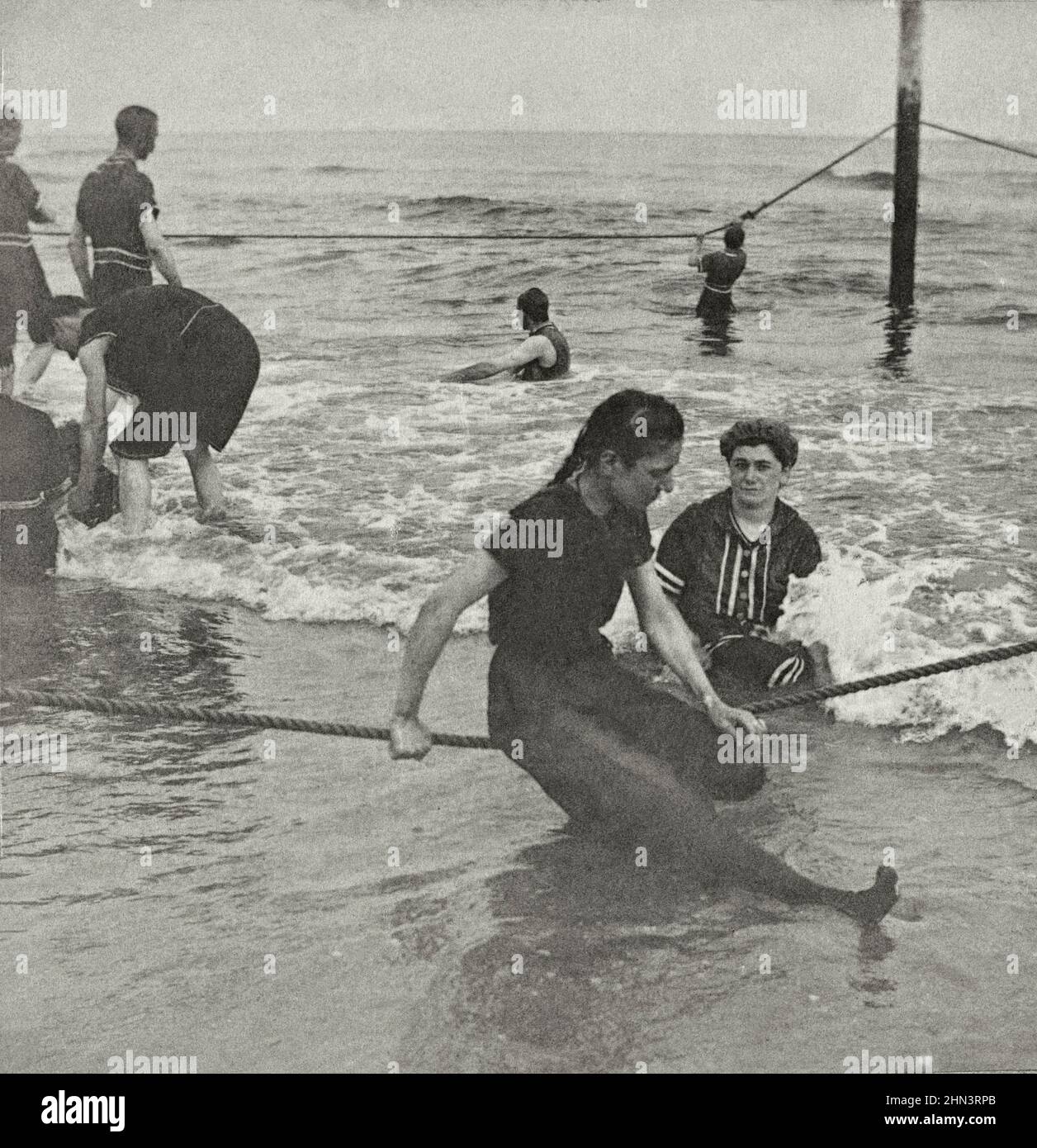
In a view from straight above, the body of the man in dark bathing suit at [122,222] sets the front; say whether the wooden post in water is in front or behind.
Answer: in front

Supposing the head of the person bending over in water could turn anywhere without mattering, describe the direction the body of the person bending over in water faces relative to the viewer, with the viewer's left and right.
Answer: facing to the left of the viewer

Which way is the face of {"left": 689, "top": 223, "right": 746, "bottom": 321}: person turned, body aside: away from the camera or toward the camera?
away from the camera

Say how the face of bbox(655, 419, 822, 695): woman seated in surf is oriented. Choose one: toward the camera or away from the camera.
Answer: toward the camera

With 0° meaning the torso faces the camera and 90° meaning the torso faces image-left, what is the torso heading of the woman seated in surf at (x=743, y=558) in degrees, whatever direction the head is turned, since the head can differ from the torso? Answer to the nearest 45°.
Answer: approximately 0°

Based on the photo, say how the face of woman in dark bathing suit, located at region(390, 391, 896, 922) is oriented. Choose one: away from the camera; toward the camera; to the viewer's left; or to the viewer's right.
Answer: to the viewer's right

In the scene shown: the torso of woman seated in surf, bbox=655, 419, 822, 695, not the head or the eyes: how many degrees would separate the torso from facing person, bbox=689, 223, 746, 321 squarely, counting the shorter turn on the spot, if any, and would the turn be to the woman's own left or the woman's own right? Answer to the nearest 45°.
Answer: approximately 180°

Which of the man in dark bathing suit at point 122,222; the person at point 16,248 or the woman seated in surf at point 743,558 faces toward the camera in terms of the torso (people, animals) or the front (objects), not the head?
the woman seated in surf

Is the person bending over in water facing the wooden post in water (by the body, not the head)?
no

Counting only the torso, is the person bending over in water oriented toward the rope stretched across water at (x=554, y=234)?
no
